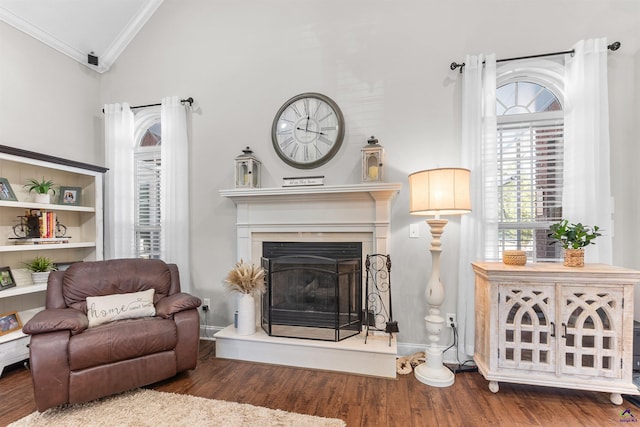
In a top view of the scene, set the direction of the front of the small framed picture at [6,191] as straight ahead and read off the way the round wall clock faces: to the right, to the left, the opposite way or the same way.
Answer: to the right

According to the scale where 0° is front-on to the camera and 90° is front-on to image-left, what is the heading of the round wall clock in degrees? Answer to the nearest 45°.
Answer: approximately 0°

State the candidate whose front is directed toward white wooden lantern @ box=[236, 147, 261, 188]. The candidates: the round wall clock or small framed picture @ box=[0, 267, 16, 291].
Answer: the small framed picture

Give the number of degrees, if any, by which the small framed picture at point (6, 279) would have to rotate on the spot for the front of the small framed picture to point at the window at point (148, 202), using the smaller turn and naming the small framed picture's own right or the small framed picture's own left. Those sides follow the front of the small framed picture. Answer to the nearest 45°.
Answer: approximately 45° to the small framed picture's own left

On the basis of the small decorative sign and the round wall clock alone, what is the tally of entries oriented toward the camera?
2

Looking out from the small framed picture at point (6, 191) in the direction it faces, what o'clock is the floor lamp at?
The floor lamp is roughly at 12 o'clock from the small framed picture.

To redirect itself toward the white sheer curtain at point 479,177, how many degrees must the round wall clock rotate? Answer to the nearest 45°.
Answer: approximately 90° to its left

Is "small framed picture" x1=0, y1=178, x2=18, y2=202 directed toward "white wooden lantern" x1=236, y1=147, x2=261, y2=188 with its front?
yes

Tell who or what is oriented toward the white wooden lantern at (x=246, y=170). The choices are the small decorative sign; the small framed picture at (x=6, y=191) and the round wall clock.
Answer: the small framed picture
